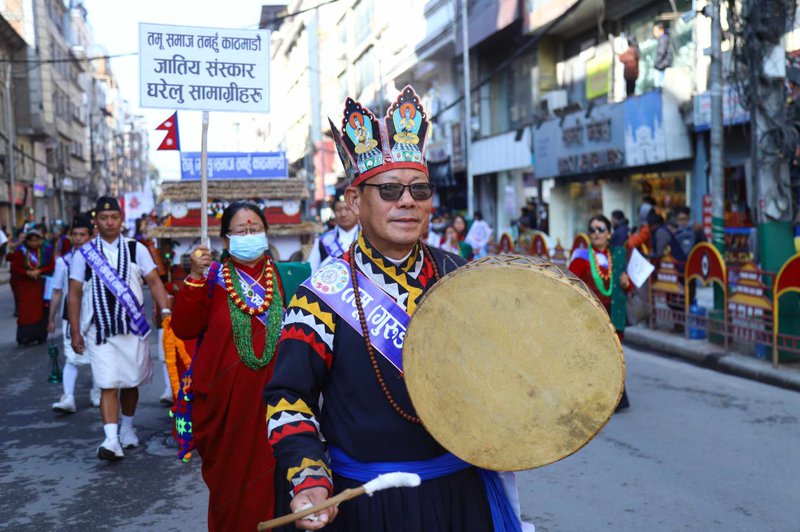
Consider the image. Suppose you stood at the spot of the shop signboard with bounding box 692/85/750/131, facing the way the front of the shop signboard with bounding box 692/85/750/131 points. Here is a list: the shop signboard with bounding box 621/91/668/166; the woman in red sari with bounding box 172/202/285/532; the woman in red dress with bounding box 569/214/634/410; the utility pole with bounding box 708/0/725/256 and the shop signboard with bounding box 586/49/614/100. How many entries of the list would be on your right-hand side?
2

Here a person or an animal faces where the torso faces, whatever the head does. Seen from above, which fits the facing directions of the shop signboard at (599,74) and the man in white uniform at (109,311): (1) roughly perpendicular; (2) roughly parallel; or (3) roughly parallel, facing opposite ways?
roughly perpendicular

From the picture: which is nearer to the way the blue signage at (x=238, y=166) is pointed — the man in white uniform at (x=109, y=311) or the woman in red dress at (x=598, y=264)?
the man in white uniform

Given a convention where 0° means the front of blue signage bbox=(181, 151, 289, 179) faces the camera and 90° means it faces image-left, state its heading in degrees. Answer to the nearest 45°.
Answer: approximately 0°

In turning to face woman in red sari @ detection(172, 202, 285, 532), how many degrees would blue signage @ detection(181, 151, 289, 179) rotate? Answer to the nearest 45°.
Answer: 0° — it already faces them

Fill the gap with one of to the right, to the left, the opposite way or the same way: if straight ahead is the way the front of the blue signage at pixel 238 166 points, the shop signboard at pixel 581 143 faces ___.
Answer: to the right

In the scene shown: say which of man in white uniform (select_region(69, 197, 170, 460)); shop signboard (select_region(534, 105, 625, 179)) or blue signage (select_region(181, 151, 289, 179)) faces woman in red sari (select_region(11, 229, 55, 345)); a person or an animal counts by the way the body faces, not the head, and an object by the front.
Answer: the shop signboard

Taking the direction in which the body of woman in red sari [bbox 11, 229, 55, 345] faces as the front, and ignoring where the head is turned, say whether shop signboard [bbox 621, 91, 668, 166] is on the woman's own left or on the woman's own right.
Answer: on the woman's own left
